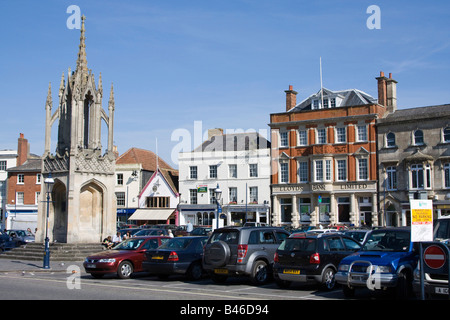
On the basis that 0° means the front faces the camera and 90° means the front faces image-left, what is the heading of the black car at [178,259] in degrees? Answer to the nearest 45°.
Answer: approximately 225°

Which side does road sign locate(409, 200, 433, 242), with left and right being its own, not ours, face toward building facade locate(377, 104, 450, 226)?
back

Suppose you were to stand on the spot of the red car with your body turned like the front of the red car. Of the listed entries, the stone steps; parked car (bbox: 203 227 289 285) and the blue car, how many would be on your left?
2

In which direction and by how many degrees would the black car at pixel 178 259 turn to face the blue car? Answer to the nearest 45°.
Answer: approximately 90° to its right

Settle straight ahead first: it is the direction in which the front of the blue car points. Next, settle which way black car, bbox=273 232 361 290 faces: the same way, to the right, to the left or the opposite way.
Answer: the opposite way

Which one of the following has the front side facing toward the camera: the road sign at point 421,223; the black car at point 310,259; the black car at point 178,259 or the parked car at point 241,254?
the road sign

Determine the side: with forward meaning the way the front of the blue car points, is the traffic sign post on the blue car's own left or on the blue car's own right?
on the blue car's own left

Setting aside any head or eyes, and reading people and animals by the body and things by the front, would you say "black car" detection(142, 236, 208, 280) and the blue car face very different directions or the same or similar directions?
very different directions

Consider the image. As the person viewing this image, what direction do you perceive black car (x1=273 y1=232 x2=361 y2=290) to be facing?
facing away from the viewer and to the right of the viewer

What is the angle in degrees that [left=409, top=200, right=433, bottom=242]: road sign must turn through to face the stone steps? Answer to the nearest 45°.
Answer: approximately 135° to its right
